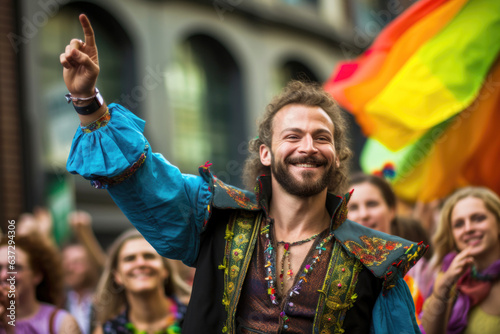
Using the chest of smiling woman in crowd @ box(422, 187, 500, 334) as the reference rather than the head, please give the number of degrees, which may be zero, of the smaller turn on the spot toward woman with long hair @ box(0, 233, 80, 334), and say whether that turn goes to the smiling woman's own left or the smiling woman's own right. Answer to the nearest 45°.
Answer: approximately 90° to the smiling woman's own right

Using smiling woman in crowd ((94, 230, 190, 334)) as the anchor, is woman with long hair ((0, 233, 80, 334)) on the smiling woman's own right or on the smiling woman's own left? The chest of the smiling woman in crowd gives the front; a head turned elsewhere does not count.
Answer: on the smiling woman's own right

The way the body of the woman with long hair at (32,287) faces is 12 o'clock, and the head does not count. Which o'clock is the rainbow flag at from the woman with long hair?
The rainbow flag is roughly at 8 o'clock from the woman with long hair.

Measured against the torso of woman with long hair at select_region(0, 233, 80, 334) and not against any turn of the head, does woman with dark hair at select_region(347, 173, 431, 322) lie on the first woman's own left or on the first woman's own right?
on the first woman's own left

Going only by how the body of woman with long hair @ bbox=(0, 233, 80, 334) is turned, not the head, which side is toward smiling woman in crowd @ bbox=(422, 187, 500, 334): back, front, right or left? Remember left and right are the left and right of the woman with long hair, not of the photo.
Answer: left

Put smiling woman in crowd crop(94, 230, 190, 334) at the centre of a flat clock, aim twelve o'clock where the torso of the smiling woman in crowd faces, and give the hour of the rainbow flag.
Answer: The rainbow flag is roughly at 9 o'clock from the smiling woman in crowd.

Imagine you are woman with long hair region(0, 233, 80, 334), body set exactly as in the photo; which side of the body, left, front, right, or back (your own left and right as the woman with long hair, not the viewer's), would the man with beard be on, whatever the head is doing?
left

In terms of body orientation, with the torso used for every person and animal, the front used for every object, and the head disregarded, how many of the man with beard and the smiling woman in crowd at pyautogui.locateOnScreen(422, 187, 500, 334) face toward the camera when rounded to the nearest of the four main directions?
2

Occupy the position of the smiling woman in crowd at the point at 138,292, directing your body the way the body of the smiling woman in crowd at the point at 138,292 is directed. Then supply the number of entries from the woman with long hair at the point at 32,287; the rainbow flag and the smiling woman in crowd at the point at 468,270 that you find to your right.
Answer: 1

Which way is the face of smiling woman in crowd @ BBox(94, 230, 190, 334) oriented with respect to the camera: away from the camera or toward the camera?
toward the camera

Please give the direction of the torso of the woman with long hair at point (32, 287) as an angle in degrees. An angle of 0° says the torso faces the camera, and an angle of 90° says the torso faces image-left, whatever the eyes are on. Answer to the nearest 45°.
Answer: approximately 45°

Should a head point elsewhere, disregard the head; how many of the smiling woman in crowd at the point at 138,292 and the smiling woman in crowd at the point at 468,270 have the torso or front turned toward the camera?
2

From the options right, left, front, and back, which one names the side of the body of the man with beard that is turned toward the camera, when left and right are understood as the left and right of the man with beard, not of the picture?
front

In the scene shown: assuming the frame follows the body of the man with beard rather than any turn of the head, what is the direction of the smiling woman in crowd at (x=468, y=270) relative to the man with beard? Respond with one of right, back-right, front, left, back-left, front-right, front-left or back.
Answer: back-left

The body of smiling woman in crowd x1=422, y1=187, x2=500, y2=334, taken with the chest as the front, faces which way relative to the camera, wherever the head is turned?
toward the camera

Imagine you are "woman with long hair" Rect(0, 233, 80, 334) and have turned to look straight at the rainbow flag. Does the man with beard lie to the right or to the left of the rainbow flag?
right

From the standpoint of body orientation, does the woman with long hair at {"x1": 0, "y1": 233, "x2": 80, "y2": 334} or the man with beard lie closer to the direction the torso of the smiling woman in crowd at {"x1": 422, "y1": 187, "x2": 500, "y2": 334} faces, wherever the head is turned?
the man with beard

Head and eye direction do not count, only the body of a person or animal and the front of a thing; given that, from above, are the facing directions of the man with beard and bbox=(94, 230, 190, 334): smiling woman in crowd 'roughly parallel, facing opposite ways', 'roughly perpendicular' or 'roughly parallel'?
roughly parallel

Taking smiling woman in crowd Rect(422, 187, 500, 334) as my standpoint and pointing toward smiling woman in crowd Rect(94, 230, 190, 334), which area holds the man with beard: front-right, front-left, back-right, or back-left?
front-left

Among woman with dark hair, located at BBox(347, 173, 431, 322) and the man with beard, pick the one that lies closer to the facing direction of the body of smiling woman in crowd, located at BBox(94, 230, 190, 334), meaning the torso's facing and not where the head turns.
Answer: the man with beard
